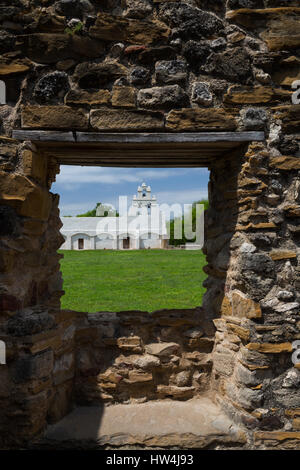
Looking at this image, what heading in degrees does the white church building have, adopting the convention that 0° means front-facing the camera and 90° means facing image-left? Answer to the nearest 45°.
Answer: approximately 0°
